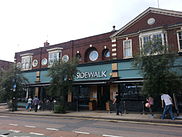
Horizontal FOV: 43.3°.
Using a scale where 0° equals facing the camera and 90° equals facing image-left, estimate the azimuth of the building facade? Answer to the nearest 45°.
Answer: approximately 45°

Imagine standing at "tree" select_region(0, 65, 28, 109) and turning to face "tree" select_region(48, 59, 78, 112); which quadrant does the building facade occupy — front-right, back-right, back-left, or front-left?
front-left

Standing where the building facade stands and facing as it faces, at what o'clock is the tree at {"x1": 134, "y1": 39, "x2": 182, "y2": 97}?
The tree is roughly at 10 o'clock from the building facade.

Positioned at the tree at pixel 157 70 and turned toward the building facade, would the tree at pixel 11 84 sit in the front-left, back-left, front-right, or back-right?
front-left

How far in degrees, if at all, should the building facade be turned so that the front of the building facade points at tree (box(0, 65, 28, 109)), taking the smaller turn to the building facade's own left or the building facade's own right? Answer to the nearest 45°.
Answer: approximately 45° to the building facade's own right
